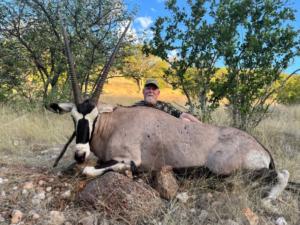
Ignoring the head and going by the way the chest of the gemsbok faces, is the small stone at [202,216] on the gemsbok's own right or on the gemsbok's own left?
on the gemsbok's own left

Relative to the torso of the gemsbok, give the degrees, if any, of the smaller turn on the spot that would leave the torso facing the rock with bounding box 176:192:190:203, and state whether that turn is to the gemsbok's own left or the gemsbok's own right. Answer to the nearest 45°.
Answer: approximately 135° to the gemsbok's own left

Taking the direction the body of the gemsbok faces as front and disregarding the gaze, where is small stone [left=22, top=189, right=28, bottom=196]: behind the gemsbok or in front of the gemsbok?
in front

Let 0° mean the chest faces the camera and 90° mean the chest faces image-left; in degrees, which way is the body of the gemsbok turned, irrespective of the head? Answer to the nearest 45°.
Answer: approximately 90°

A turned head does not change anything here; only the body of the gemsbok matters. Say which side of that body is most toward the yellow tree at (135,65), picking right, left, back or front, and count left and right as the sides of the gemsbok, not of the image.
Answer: right

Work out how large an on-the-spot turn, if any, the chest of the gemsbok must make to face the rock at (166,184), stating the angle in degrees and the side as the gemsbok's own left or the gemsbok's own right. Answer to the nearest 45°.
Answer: approximately 90° to the gemsbok's own left

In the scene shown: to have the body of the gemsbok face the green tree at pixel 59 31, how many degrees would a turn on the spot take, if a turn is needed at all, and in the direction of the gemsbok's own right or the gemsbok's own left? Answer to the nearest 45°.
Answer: approximately 45° to the gemsbok's own right

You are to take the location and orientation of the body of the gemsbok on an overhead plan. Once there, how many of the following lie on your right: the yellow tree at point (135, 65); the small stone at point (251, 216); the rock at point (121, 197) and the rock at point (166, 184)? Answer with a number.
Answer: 1

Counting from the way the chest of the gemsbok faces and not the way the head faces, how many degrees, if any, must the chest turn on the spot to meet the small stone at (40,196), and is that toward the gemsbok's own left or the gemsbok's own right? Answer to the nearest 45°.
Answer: approximately 45° to the gemsbok's own left

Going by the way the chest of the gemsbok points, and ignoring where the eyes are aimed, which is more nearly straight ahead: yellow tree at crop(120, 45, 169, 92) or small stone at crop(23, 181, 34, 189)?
the small stone

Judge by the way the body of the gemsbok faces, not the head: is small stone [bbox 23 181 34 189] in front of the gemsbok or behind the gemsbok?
in front

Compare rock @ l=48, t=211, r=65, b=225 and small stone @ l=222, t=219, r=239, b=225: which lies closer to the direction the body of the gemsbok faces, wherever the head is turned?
the rock

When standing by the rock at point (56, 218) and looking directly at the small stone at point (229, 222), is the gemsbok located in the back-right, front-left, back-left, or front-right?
front-left
